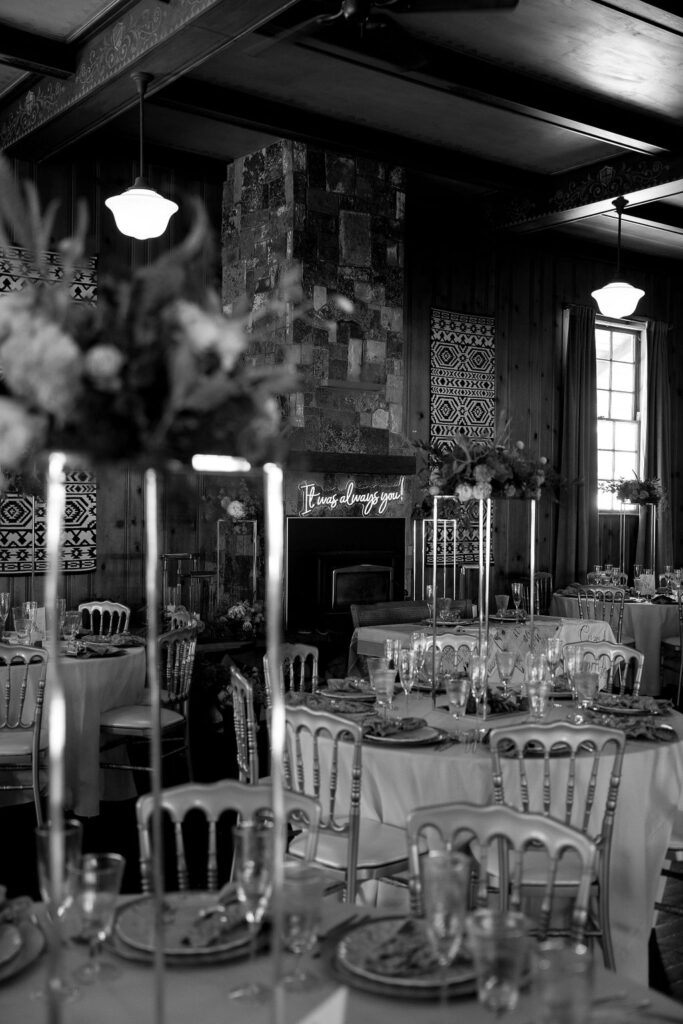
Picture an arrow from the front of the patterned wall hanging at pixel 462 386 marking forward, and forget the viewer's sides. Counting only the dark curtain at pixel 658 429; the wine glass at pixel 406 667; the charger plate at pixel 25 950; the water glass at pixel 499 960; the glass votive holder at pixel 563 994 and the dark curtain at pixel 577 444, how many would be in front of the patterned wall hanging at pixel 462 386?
4

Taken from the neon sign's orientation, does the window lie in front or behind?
behind

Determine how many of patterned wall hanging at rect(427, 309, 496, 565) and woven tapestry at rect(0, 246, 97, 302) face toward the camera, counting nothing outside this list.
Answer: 2

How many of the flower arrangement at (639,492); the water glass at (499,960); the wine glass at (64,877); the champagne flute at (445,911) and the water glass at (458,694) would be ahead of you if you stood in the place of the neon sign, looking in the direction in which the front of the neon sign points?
4

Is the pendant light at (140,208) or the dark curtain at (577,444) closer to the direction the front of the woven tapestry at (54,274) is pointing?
the pendant light

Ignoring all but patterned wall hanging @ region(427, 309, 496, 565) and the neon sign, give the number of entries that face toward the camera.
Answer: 2

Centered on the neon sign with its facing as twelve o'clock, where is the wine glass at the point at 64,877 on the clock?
The wine glass is roughly at 12 o'clock from the neon sign.

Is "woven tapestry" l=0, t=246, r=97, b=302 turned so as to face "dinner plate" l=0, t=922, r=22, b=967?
yes

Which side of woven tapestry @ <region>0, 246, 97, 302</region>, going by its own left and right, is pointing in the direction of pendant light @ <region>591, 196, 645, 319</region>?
left

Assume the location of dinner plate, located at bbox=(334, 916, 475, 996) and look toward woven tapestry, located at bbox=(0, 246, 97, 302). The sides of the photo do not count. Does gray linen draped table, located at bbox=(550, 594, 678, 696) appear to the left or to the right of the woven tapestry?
right

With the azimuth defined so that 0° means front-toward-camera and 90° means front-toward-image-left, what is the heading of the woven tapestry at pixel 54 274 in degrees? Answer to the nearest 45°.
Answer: approximately 0°

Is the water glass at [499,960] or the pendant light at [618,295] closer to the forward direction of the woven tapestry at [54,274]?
the water glass

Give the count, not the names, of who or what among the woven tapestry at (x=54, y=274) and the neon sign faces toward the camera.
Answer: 2
